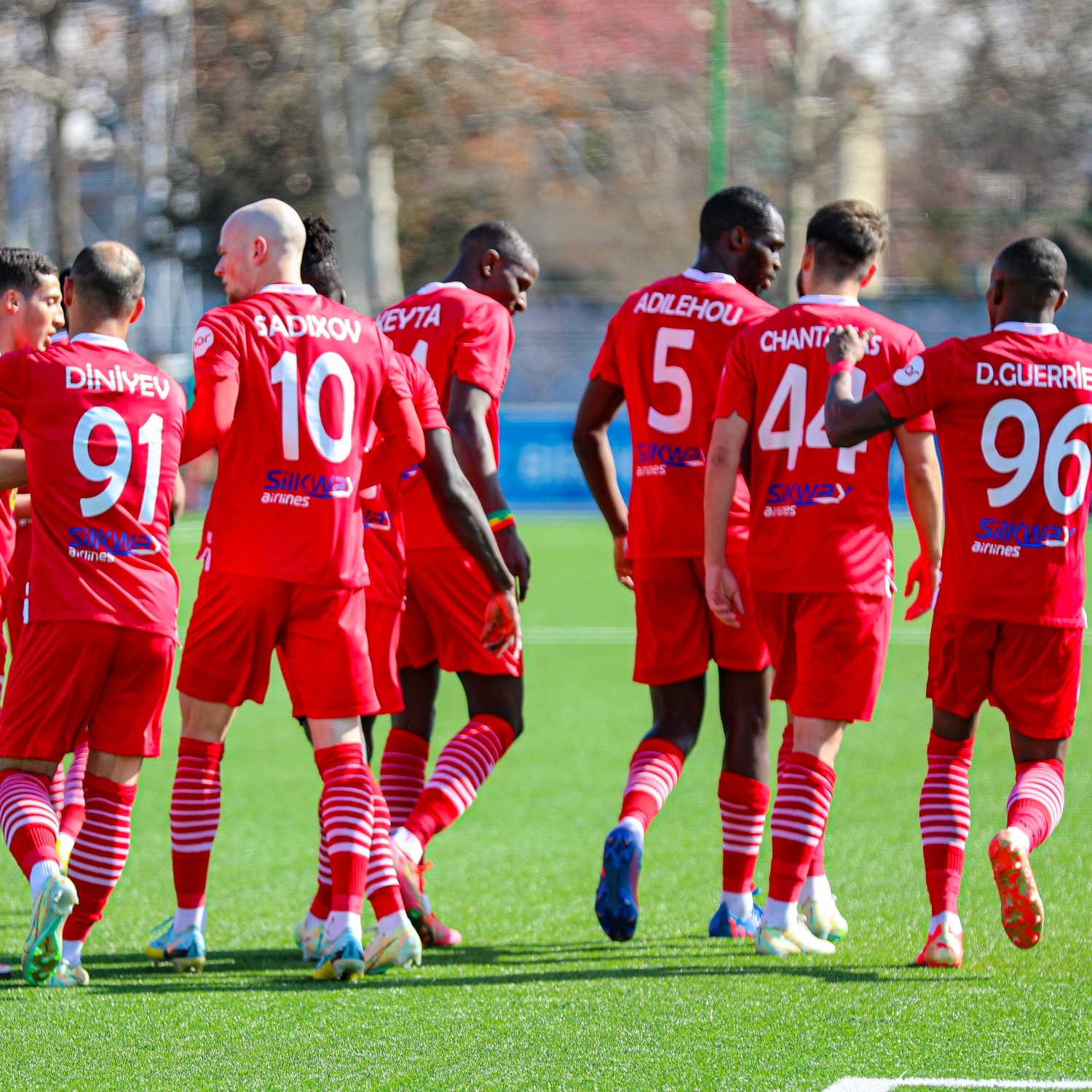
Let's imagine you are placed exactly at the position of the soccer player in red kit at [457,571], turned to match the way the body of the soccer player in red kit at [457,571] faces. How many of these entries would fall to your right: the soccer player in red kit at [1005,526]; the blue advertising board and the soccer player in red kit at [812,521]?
2

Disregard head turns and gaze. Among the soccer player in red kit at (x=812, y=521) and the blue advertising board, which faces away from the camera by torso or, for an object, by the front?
the soccer player in red kit

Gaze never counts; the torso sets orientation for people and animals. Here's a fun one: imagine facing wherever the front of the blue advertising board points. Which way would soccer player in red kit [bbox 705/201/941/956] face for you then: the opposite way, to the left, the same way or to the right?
the opposite way

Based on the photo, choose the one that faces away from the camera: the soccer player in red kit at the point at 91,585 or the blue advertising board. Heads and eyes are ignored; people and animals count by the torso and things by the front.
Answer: the soccer player in red kit

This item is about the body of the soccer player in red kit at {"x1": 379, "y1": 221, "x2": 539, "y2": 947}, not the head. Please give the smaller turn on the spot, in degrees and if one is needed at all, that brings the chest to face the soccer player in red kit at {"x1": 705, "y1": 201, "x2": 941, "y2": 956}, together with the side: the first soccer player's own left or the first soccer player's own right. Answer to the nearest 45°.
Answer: approximately 90° to the first soccer player's own right

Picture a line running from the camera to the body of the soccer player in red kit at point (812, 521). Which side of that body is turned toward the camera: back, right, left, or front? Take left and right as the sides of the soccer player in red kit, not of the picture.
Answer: back

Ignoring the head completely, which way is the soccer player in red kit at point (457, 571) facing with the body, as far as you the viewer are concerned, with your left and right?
facing away from the viewer and to the right of the viewer

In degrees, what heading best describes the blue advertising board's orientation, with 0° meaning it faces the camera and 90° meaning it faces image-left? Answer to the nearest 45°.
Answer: approximately 0°

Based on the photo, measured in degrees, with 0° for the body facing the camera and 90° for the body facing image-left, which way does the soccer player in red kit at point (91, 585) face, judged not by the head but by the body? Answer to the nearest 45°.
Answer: approximately 180°
